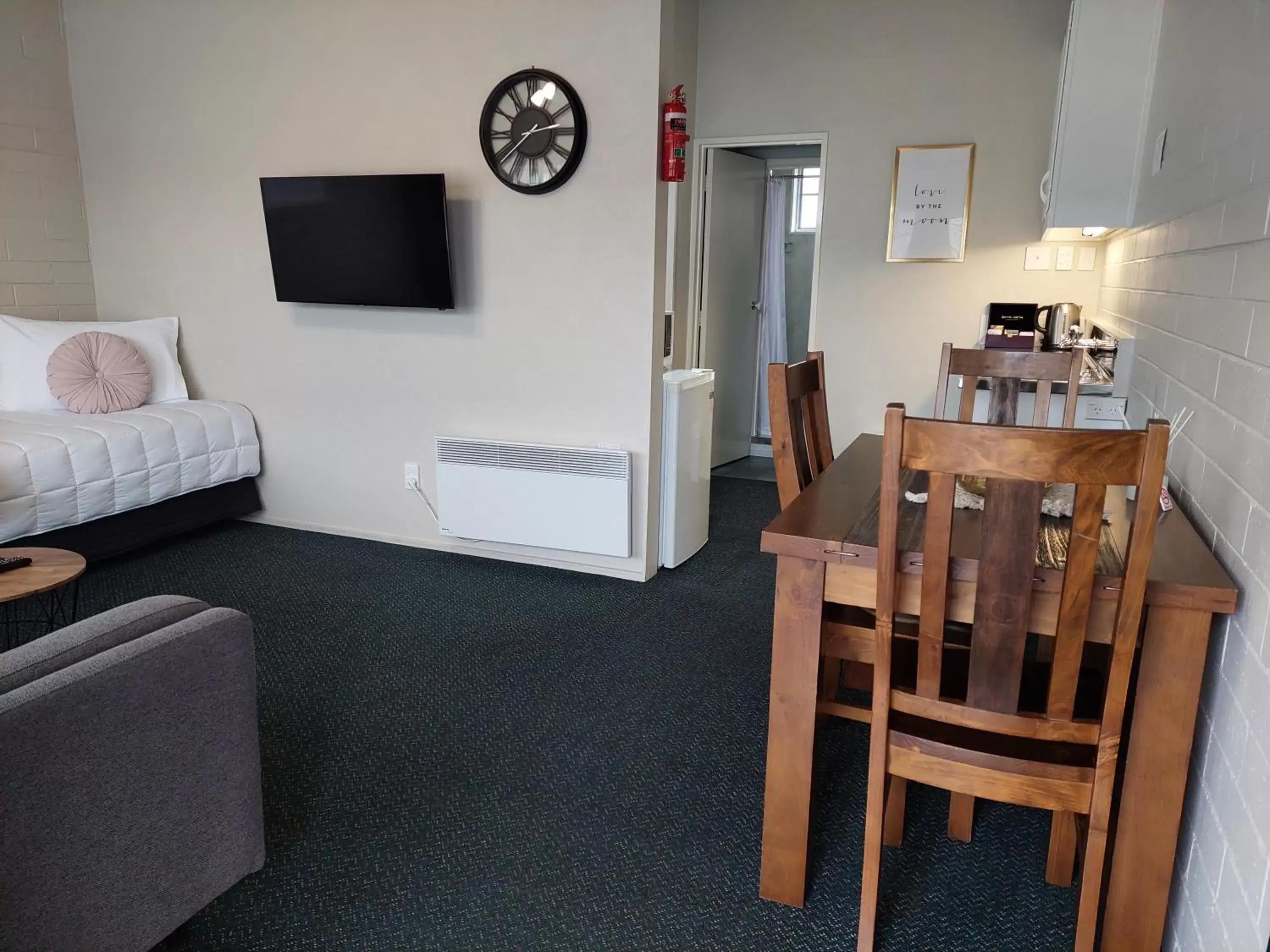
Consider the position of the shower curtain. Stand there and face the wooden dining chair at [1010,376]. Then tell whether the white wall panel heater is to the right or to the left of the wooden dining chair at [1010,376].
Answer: right

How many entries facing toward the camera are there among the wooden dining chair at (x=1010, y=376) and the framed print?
2

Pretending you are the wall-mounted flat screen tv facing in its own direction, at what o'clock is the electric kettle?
The electric kettle is roughly at 8 o'clock from the wall-mounted flat screen tv.

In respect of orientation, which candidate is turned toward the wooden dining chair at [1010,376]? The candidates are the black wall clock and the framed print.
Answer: the framed print

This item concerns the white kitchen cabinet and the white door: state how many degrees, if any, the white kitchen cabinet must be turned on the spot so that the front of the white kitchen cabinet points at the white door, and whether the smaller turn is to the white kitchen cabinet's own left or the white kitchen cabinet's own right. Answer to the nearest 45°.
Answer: approximately 45° to the white kitchen cabinet's own right

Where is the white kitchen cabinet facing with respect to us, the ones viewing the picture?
facing to the left of the viewer

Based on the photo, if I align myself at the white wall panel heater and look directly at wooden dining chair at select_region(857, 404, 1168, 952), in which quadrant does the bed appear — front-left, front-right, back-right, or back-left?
back-right

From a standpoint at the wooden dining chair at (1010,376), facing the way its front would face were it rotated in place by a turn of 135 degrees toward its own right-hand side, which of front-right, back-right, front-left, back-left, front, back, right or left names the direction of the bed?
front-left

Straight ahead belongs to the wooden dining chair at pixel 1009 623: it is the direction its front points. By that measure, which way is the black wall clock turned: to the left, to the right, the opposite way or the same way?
the opposite way

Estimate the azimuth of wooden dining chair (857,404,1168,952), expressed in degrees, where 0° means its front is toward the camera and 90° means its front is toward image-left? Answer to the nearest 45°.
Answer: approximately 180°

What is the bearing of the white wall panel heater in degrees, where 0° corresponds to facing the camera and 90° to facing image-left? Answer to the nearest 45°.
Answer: approximately 45°

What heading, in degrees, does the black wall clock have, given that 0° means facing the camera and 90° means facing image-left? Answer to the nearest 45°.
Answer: approximately 45°
